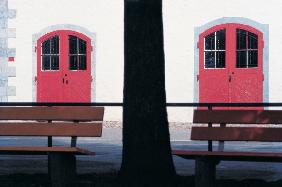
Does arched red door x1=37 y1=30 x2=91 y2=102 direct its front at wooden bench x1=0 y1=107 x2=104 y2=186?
yes

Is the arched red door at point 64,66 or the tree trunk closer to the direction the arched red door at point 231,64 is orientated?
the tree trunk

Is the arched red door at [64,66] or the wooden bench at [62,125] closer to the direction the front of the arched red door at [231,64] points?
the wooden bench

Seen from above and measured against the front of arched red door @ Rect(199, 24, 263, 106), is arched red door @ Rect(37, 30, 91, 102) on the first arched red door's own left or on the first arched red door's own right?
on the first arched red door's own right

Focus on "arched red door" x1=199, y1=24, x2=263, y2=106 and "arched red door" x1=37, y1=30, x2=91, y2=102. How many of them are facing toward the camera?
2

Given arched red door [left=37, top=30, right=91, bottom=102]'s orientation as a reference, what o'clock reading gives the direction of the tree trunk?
The tree trunk is roughly at 12 o'clock from the arched red door.

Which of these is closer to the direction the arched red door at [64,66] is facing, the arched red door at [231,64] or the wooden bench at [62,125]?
the wooden bench

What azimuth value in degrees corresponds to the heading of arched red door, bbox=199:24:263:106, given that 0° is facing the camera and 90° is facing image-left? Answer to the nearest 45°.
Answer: approximately 0°

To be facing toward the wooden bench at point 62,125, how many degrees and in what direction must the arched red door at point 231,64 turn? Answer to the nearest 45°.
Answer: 0° — it already faces it
